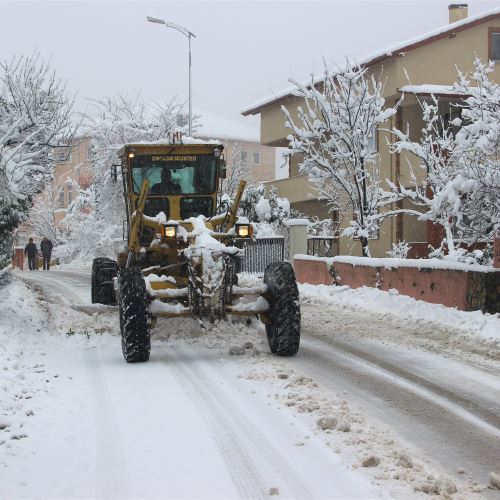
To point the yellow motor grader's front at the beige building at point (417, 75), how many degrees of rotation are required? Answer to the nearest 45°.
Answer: approximately 135° to its left

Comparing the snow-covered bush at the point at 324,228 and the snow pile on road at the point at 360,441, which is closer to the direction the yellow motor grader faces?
the snow pile on road

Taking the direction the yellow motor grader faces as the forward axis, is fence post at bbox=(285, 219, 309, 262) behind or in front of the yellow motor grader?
behind

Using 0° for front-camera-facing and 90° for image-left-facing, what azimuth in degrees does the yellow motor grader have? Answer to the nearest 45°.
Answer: approximately 0°

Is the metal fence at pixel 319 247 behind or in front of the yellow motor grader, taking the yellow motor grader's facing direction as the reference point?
behind

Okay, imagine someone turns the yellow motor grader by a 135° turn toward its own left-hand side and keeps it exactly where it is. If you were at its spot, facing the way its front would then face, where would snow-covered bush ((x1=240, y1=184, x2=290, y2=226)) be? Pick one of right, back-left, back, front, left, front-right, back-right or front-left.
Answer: front-left

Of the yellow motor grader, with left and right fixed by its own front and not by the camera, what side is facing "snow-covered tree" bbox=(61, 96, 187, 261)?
back
